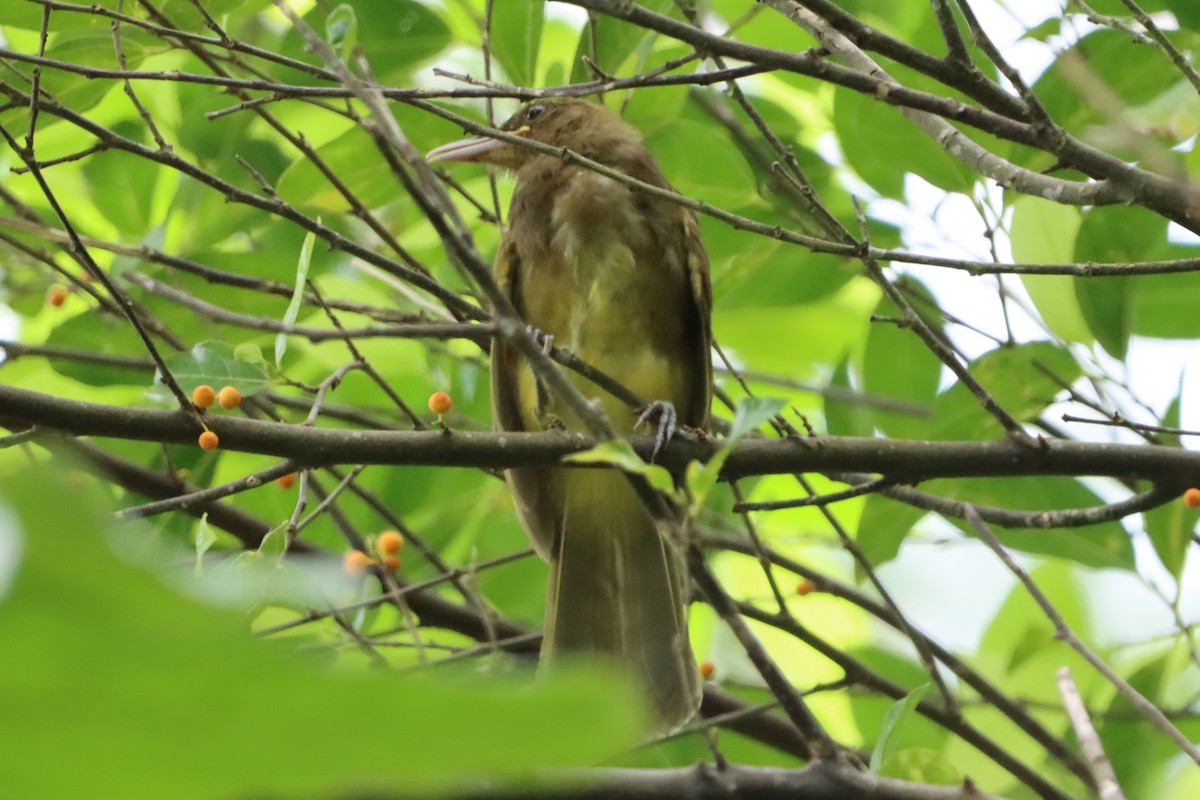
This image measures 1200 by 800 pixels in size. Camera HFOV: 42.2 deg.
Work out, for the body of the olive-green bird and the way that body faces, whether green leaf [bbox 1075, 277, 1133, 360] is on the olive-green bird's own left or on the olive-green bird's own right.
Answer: on the olive-green bird's own left

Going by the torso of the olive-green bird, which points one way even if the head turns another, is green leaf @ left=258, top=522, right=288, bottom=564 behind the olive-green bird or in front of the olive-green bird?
in front

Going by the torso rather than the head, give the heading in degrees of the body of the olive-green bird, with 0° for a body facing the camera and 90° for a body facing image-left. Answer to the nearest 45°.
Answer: approximately 0°

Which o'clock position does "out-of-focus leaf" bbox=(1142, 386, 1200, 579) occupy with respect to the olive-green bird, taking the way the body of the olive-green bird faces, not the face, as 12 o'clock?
The out-of-focus leaf is roughly at 8 o'clock from the olive-green bird.

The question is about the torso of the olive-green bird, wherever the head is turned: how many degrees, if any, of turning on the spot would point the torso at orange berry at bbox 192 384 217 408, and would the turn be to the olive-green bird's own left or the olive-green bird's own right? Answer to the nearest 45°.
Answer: approximately 45° to the olive-green bird's own right
